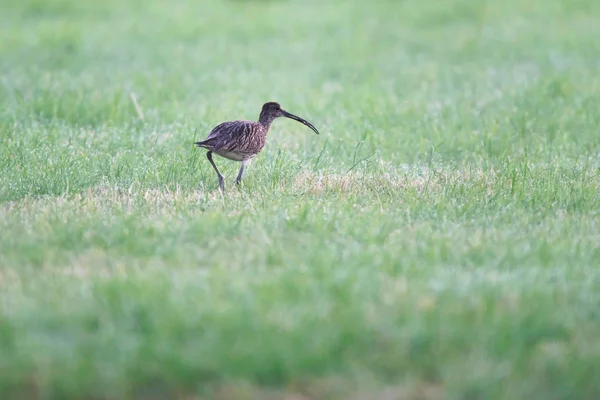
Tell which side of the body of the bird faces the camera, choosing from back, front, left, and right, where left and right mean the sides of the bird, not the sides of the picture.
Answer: right
